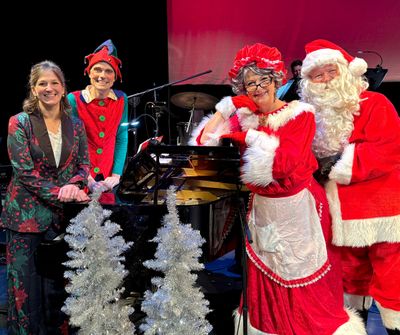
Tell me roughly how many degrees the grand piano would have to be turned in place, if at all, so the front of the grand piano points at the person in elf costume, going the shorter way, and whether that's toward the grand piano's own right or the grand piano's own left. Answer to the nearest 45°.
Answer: approximately 45° to the grand piano's own right

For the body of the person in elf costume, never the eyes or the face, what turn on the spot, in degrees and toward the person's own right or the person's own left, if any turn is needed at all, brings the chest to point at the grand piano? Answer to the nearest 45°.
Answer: approximately 45° to the person's own left

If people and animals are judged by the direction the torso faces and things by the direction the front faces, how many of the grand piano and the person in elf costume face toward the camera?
1

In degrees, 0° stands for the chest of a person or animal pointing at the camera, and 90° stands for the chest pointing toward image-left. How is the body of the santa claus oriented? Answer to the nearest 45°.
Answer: approximately 45°

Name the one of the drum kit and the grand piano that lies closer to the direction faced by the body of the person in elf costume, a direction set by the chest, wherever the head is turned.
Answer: the grand piano

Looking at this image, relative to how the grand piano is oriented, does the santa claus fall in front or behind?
behind

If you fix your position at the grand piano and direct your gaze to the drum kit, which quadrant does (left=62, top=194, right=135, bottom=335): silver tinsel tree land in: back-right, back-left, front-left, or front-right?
back-left

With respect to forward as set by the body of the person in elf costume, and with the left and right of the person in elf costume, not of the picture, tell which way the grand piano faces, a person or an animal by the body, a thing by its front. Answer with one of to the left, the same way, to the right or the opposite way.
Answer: to the right

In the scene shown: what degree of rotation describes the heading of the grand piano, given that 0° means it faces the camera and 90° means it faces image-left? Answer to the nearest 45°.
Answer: approximately 90°
